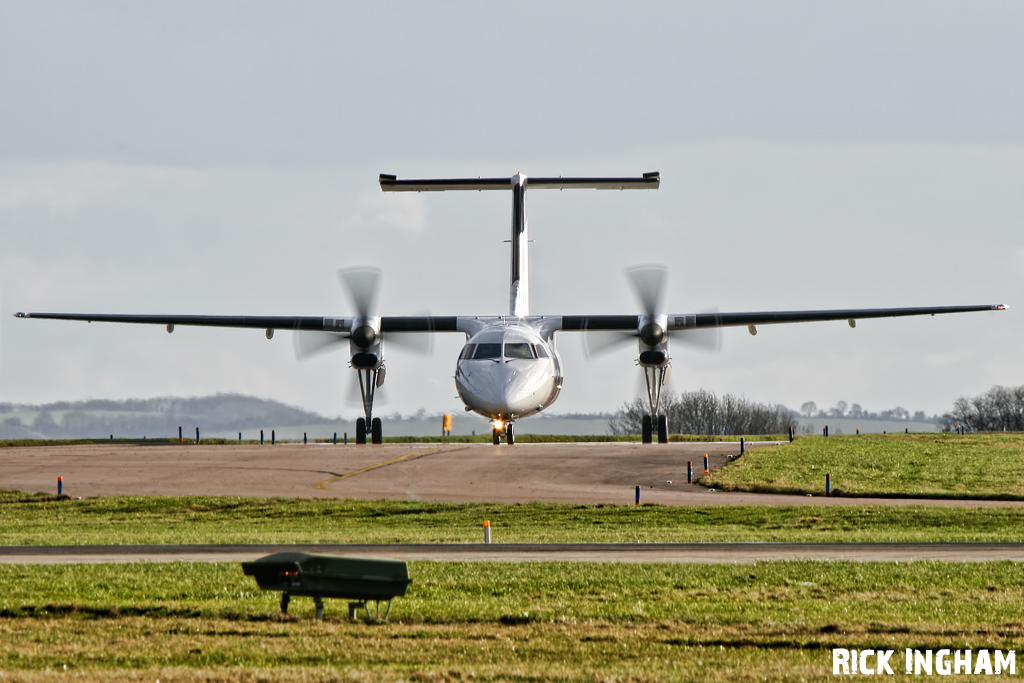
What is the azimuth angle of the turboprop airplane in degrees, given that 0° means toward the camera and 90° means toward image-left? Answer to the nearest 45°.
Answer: approximately 0°
